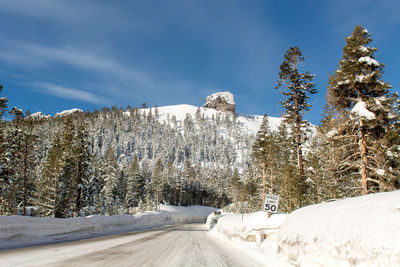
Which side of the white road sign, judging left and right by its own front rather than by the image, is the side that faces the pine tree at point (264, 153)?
back

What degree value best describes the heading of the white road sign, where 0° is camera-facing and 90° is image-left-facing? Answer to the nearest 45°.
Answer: approximately 0°

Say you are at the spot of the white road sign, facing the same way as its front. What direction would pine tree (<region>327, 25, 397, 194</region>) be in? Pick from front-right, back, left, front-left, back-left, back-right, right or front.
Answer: back-left
